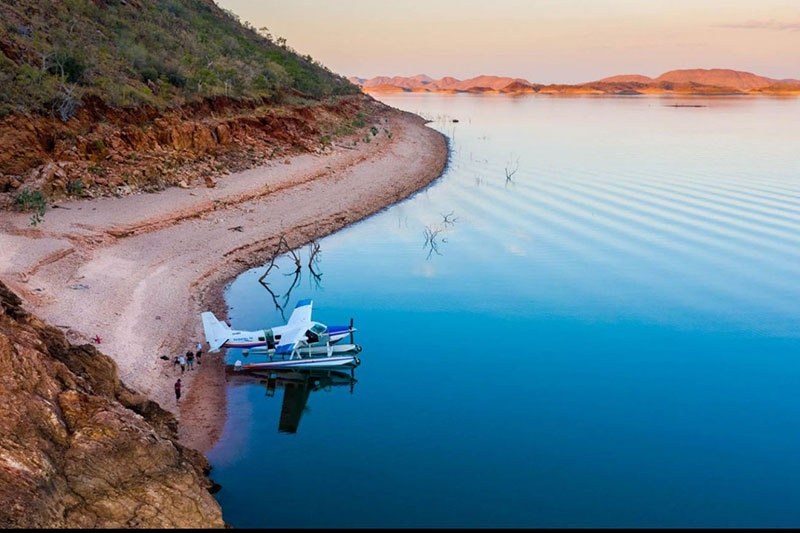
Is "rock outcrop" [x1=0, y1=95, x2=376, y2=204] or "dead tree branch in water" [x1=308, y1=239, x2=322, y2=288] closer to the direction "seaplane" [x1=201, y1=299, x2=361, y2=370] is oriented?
the dead tree branch in water

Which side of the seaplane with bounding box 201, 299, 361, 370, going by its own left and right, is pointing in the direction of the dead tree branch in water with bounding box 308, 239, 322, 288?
left

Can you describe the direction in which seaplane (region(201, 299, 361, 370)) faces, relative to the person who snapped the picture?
facing to the right of the viewer

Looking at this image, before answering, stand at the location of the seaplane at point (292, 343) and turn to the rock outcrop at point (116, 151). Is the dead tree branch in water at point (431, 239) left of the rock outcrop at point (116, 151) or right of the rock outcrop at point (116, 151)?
right

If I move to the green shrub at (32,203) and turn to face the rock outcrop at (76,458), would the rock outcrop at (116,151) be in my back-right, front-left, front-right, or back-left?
back-left

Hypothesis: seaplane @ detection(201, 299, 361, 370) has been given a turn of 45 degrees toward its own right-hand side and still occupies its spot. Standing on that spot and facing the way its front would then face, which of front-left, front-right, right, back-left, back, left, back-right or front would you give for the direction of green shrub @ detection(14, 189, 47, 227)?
back

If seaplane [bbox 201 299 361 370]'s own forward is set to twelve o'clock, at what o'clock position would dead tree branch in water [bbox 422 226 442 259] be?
The dead tree branch in water is roughly at 10 o'clock from the seaplane.

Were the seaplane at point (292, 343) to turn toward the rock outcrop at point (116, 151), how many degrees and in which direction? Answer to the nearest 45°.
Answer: approximately 135° to its left

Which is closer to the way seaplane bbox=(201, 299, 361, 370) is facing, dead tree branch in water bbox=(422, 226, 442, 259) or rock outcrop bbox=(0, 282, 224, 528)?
the dead tree branch in water

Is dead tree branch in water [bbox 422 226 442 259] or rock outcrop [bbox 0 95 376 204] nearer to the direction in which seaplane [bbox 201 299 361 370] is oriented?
the dead tree branch in water
